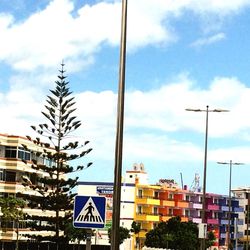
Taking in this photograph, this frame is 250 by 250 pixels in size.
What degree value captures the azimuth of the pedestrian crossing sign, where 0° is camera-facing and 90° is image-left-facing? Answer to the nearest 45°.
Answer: approximately 0°
